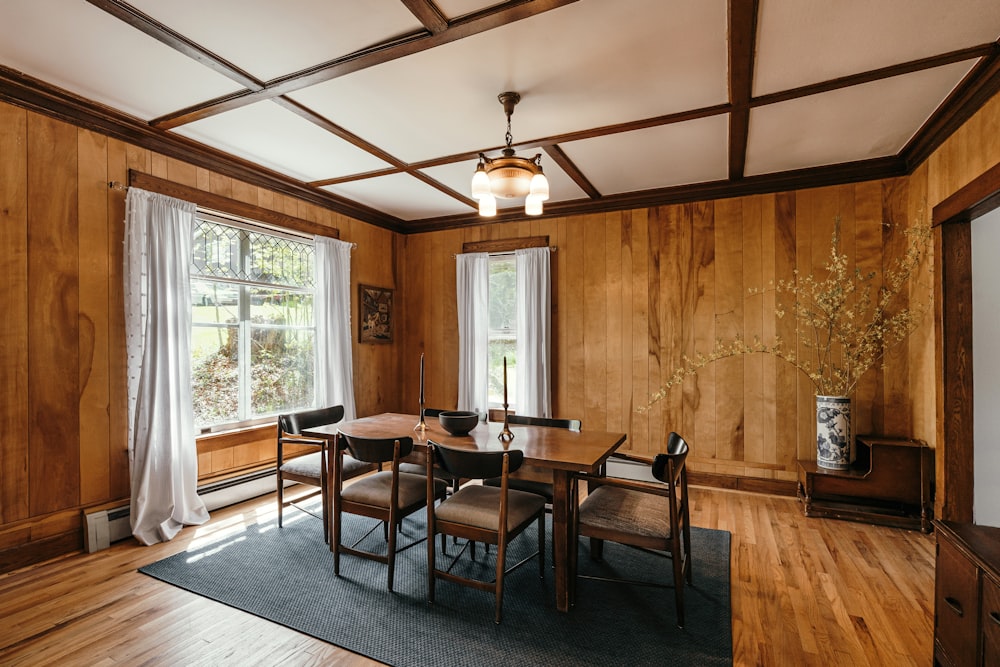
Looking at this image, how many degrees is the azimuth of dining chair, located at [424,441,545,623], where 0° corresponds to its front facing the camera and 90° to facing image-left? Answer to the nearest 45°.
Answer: approximately 225°

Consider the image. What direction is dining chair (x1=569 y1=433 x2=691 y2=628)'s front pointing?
to the viewer's left

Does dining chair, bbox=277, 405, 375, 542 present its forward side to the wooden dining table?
yes

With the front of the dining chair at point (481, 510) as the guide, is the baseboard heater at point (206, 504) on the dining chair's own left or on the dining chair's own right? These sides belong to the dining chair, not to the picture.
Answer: on the dining chair's own left

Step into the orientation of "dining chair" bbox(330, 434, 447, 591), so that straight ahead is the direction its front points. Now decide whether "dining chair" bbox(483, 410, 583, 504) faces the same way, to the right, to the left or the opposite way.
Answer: the opposite way

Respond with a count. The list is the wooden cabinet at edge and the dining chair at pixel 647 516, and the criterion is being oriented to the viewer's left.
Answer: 2

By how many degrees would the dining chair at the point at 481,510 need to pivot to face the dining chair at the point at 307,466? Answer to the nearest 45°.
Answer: approximately 90° to its left

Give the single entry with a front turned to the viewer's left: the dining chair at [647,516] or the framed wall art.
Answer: the dining chair

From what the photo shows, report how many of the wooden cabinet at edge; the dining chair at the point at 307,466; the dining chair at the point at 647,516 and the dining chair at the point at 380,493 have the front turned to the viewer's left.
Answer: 2

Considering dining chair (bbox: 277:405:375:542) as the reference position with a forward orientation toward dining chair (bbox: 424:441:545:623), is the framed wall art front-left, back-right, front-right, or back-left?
back-left

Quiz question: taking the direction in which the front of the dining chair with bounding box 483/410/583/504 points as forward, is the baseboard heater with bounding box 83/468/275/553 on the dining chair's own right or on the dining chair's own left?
on the dining chair's own right
